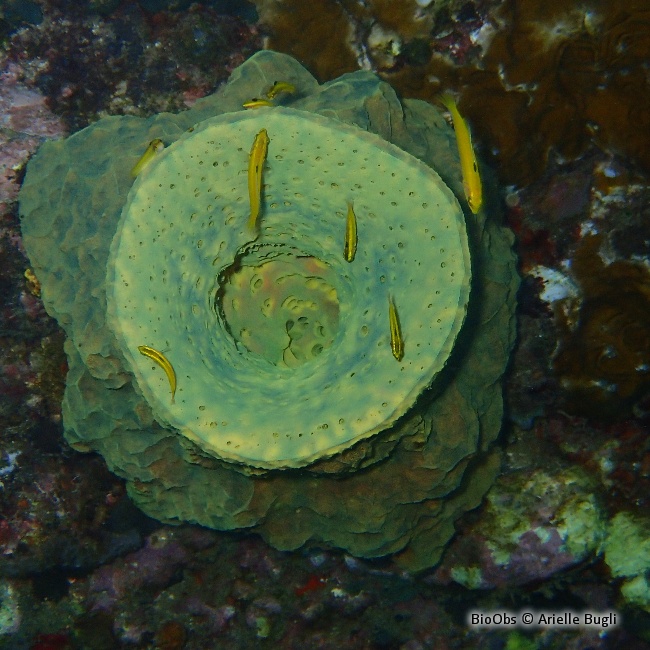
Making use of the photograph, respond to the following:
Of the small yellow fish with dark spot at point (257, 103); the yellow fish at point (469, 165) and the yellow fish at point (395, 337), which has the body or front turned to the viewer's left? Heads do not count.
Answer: the small yellow fish with dark spot

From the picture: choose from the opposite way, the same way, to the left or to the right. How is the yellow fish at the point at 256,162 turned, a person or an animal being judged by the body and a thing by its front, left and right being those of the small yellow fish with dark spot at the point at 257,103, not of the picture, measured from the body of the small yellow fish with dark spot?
to the right

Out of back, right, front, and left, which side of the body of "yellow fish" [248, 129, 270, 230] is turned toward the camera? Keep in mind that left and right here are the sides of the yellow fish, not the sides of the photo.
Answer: back

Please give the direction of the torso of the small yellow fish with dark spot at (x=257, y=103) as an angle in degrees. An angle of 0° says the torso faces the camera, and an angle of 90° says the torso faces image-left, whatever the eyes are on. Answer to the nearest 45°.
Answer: approximately 90°
